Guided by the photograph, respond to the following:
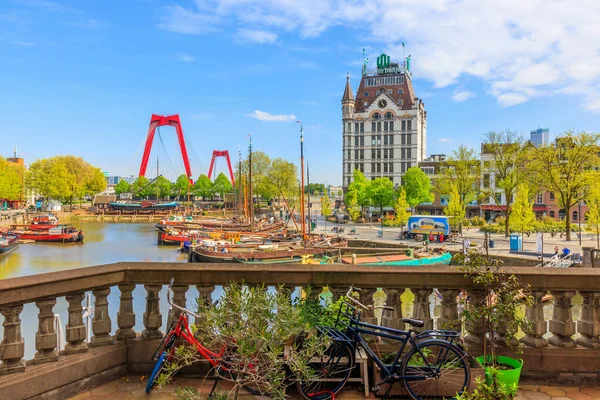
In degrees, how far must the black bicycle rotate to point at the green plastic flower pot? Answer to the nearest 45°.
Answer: approximately 180°

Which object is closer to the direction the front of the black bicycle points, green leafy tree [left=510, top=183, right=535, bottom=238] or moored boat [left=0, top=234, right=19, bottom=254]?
the moored boat

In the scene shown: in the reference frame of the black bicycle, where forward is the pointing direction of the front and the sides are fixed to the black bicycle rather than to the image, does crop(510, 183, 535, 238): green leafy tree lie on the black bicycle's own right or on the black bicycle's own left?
on the black bicycle's own right

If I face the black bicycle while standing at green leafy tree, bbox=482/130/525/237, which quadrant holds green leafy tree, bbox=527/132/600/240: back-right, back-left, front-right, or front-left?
front-left

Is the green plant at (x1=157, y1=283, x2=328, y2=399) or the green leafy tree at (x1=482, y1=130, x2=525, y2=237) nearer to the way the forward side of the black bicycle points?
the green plant

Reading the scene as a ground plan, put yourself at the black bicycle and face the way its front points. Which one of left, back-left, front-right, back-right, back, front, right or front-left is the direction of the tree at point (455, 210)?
right

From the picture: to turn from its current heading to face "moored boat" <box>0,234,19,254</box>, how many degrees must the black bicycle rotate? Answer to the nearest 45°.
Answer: approximately 45° to its right

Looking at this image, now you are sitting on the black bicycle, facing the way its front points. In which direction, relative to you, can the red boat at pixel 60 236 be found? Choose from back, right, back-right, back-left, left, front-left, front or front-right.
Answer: front-right

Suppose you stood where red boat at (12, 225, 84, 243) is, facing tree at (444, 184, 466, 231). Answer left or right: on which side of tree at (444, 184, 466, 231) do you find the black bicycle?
right

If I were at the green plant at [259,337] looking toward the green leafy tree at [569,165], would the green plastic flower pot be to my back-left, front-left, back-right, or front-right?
front-right

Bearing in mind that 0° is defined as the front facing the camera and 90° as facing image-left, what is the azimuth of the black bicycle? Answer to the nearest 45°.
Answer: approximately 90°

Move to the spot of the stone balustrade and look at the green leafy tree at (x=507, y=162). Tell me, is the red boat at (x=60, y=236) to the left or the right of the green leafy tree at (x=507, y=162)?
left

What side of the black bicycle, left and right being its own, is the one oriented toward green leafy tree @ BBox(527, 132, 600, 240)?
right
